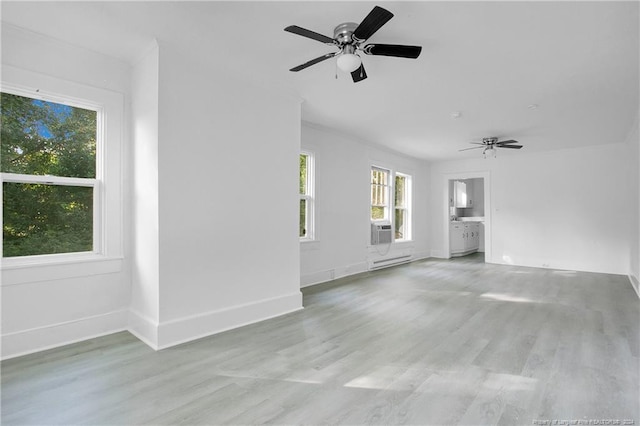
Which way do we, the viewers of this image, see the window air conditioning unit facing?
facing the viewer and to the right of the viewer

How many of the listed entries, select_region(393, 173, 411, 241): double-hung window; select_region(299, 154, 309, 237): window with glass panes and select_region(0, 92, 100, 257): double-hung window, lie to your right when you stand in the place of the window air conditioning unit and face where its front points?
2

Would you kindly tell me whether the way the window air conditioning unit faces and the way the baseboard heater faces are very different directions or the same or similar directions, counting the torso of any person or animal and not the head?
same or similar directions

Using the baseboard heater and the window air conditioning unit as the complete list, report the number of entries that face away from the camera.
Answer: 0

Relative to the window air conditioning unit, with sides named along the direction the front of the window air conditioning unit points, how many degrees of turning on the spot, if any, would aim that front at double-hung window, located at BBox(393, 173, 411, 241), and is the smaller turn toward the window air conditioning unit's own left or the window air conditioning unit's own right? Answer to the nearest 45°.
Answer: approximately 90° to the window air conditioning unit's own left

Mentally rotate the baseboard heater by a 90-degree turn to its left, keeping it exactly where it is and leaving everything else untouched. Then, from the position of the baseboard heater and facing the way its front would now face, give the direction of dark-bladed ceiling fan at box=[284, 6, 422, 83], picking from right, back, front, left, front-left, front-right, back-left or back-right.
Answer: back-right

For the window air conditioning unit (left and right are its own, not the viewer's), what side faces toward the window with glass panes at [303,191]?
right

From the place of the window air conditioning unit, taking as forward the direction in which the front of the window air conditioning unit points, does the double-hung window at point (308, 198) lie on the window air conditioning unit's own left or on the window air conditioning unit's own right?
on the window air conditioning unit's own right

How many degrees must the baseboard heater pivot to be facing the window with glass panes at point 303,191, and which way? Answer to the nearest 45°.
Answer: approximately 90° to its right

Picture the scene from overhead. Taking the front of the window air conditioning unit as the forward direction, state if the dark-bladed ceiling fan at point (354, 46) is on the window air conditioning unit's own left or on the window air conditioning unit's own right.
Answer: on the window air conditioning unit's own right
